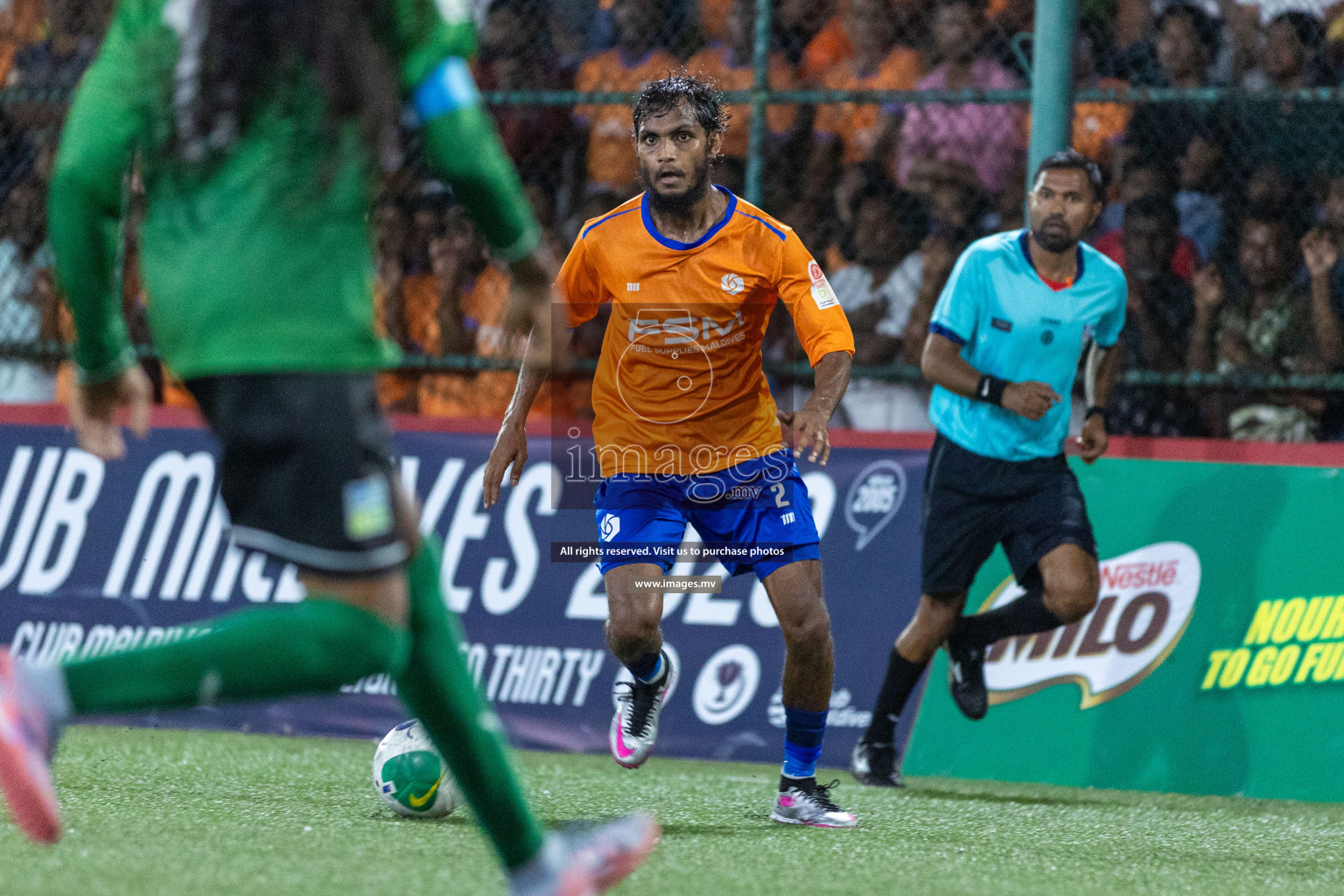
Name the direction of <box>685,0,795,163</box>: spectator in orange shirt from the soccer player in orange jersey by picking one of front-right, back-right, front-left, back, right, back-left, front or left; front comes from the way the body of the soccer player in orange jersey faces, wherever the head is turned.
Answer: back

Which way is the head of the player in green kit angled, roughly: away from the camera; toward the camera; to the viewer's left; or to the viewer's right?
away from the camera

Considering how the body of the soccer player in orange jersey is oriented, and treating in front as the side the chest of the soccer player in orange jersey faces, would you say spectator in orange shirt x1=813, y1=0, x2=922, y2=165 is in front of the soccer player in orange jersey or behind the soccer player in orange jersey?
behind

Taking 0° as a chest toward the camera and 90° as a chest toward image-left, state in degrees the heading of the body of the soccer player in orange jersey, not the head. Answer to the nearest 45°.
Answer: approximately 0°

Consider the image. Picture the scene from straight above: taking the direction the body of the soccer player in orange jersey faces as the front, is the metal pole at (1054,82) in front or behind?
behind

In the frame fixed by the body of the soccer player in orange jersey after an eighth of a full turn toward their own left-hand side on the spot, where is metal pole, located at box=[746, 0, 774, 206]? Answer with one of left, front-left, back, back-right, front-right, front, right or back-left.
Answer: back-left

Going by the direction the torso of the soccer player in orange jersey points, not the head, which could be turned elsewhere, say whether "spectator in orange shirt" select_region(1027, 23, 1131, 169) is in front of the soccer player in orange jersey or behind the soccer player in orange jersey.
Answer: behind

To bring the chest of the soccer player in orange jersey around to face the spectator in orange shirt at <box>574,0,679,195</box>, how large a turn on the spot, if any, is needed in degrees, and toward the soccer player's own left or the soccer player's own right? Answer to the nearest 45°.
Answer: approximately 180°

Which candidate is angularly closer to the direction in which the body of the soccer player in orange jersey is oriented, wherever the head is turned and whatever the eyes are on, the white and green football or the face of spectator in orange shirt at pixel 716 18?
the white and green football

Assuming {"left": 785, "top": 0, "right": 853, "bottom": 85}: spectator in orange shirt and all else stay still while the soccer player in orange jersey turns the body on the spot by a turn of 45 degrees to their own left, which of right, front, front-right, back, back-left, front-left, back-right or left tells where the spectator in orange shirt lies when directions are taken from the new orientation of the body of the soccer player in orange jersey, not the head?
back-left
